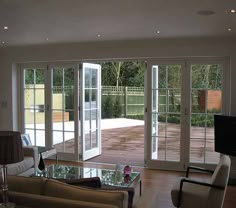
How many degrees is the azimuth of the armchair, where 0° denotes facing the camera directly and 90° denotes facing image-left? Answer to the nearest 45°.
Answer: approximately 90°

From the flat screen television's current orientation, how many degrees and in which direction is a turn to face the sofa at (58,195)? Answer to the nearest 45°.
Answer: approximately 45° to its left

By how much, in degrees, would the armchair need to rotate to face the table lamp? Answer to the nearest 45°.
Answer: approximately 45° to its left

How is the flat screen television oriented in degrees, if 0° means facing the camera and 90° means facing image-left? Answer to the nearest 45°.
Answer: approximately 45°

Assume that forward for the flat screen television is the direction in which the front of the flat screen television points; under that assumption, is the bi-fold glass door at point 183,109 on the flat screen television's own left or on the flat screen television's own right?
on the flat screen television's own right

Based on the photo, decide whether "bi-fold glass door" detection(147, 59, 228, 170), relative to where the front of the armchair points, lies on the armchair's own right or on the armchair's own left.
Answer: on the armchair's own right

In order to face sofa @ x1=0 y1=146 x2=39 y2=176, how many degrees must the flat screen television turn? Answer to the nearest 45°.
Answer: approximately 45° to its right

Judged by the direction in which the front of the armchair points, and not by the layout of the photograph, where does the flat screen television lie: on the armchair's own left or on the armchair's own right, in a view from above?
on the armchair's own right
